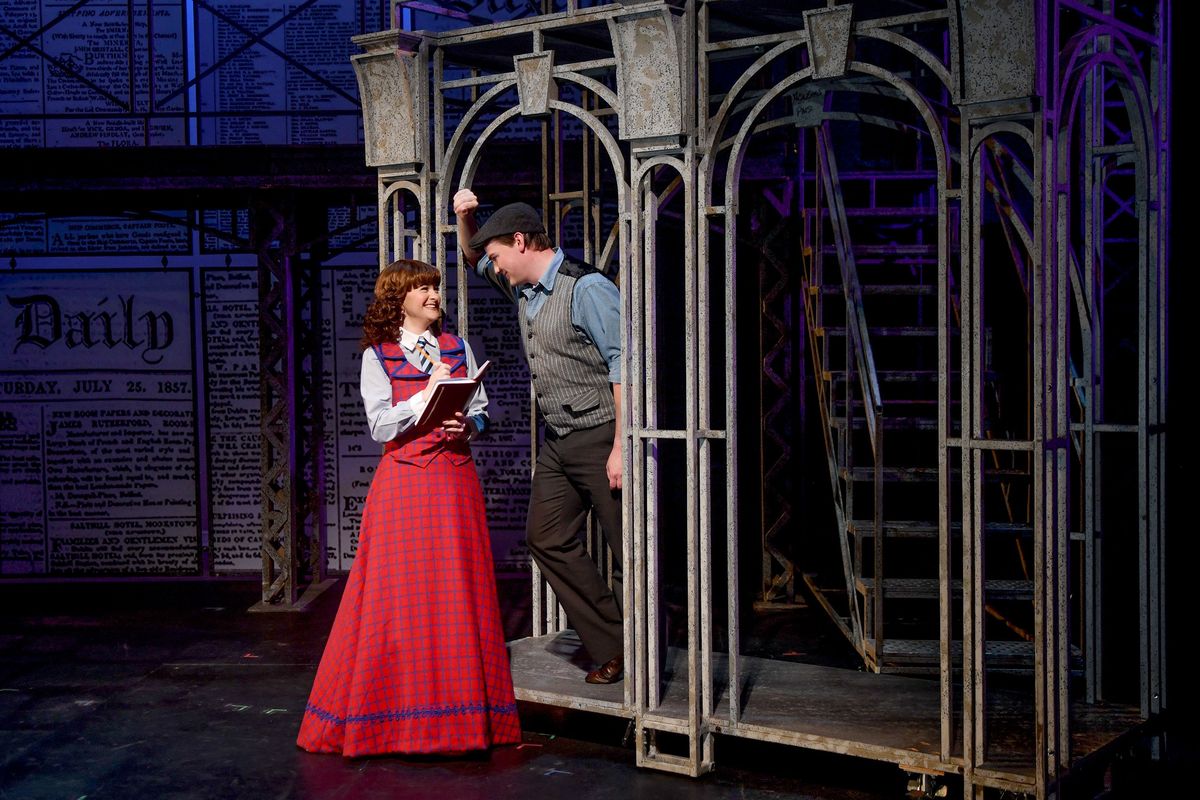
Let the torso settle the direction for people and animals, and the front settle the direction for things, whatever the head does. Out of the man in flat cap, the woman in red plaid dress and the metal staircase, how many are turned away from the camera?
0

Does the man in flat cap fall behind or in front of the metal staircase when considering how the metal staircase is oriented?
in front

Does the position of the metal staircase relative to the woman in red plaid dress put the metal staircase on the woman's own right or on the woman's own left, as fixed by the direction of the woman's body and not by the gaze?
on the woman's own left

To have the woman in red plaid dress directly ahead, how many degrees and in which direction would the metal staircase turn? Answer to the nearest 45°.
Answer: approximately 45° to its right

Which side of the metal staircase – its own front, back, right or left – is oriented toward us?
front

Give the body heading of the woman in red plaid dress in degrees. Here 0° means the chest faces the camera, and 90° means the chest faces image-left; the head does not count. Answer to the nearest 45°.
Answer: approximately 315°

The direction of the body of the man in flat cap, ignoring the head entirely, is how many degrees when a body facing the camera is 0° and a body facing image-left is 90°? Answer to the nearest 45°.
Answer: approximately 45°

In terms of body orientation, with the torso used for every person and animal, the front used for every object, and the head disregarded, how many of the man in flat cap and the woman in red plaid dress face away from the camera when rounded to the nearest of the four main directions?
0

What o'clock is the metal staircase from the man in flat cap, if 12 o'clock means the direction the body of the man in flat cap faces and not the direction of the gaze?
The metal staircase is roughly at 6 o'clock from the man in flat cap.

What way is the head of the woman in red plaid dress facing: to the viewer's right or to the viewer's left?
to the viewer's right

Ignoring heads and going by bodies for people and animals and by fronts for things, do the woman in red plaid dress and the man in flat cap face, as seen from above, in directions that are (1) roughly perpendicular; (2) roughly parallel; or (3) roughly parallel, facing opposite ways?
roughly perpendicular
